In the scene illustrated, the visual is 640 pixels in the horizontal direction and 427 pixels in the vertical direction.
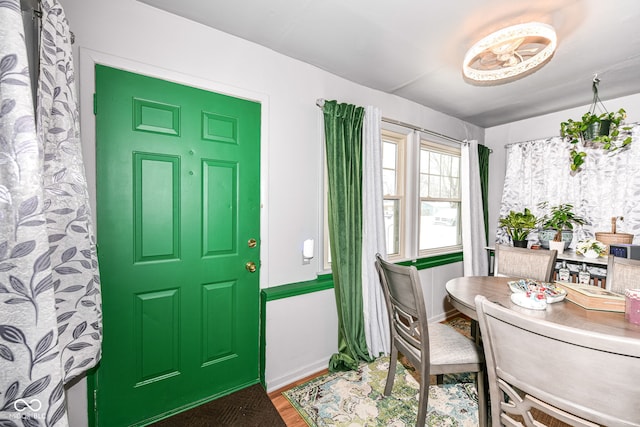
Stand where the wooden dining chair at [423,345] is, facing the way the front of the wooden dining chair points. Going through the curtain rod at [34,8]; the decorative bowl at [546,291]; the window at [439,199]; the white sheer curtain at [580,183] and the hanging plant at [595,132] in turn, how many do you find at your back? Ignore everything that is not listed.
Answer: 1

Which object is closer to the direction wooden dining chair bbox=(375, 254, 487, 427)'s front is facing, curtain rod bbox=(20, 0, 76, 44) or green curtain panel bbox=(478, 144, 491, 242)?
the green curtain panel

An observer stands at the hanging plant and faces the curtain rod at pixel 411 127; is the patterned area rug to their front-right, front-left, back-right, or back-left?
front-left

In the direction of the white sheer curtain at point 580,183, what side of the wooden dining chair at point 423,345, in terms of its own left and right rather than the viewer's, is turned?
front

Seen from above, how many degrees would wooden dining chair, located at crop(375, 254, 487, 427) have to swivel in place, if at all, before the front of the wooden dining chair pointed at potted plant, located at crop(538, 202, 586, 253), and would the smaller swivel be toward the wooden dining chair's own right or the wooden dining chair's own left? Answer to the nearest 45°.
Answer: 0° — it already faces it

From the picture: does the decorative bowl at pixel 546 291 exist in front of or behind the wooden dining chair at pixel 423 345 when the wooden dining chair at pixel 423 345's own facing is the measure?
in front

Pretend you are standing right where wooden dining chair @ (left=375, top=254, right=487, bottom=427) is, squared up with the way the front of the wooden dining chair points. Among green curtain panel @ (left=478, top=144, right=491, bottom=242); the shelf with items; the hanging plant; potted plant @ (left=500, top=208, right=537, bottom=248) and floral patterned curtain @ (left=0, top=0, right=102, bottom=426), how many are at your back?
1

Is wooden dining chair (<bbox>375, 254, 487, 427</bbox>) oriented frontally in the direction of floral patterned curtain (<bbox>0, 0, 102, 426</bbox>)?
no

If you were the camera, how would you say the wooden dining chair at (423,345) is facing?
facing away from the viewer and to the right of the viewer

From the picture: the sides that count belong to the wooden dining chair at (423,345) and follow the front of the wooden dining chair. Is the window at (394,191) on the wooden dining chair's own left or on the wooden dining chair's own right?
on the wooden dining chair's own left

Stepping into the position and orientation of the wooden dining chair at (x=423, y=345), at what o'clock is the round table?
The round table is roughly at 1 o'clock from the wooden dining chair.

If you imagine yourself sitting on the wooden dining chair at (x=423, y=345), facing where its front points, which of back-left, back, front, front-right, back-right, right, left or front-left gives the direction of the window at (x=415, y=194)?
front-left

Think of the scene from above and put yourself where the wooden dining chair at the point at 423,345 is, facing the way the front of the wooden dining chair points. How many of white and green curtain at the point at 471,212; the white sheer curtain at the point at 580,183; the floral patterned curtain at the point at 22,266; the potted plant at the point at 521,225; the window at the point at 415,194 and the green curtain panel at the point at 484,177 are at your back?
1

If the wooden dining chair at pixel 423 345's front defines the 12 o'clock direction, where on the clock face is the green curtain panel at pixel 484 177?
The green curtain panel is roughly at 11 o'clock from the wooden dining chair.
